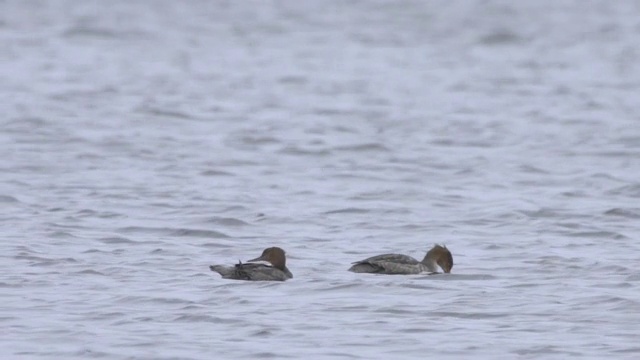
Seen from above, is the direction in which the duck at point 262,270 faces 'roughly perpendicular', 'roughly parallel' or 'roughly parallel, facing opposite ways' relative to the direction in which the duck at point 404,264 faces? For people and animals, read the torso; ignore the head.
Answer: roughly parallel

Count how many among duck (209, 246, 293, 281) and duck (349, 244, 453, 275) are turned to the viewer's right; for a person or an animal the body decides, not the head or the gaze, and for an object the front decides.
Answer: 2

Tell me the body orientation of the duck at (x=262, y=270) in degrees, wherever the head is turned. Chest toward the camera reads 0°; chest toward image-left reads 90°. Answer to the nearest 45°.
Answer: approximately 270°

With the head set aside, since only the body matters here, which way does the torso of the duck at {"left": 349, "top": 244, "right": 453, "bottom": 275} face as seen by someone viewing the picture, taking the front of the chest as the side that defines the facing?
to the viewer's right

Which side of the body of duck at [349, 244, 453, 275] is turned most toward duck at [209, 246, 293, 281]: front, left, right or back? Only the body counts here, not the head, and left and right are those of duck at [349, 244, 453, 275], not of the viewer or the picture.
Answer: back

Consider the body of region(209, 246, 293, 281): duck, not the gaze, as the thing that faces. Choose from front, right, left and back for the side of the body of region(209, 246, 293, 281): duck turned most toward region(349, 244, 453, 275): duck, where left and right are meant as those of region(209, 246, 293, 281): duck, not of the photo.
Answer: front
